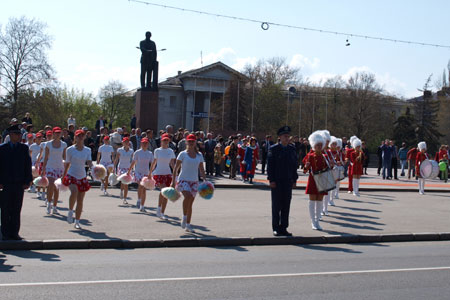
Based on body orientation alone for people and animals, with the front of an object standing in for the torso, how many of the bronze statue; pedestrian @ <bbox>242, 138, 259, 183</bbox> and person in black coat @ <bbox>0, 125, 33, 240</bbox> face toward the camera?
3

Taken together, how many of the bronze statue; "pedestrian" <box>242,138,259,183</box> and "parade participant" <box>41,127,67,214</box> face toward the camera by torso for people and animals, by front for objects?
3

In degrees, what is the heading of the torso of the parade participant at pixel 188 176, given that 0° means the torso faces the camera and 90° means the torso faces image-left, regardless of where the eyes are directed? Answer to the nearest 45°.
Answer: approximately 0°

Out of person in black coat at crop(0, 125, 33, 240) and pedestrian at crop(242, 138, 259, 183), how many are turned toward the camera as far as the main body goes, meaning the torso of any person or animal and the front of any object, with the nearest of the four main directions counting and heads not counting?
2

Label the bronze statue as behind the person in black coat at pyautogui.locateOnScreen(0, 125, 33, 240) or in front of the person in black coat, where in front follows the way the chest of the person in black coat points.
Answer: behind

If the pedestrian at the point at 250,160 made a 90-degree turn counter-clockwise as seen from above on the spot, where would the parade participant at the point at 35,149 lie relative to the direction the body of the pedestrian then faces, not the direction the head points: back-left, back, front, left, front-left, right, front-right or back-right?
back-right

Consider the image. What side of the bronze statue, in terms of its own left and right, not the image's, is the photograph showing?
front

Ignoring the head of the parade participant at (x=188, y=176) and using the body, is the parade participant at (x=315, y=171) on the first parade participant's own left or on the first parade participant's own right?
on the first parade participant's own left

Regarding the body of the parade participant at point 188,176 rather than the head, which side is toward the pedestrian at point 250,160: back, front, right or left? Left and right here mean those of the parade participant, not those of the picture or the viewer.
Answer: back

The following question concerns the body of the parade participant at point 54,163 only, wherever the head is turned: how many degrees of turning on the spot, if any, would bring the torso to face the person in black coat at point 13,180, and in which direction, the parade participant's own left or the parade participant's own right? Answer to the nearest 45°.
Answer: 0° — they already face them

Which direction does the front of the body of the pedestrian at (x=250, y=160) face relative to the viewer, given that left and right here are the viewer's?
facing the viewer
